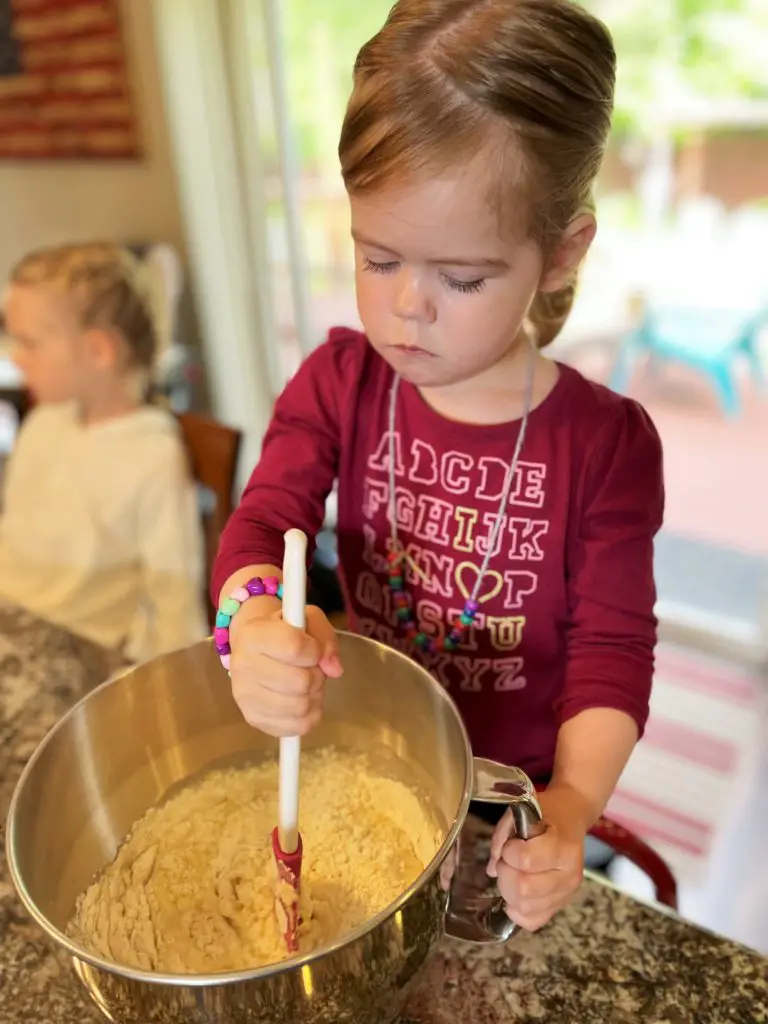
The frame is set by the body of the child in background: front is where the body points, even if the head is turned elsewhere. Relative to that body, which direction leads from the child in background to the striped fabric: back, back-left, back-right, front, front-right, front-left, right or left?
back-left

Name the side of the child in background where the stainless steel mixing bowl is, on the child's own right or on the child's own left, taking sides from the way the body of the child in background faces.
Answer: on the child's own left

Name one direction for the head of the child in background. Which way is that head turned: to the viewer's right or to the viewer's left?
to the viewer's left

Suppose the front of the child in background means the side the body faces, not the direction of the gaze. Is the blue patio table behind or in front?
behind

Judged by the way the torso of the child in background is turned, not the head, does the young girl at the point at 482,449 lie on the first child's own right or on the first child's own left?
on the first child's own left

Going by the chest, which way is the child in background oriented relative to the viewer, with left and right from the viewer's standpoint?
facing the viewer and to the left of the viewer
